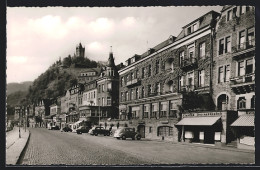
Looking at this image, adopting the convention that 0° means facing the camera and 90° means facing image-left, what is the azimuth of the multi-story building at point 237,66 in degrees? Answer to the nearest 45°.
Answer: approximately 45°

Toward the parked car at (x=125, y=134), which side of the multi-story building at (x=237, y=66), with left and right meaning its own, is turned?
right
